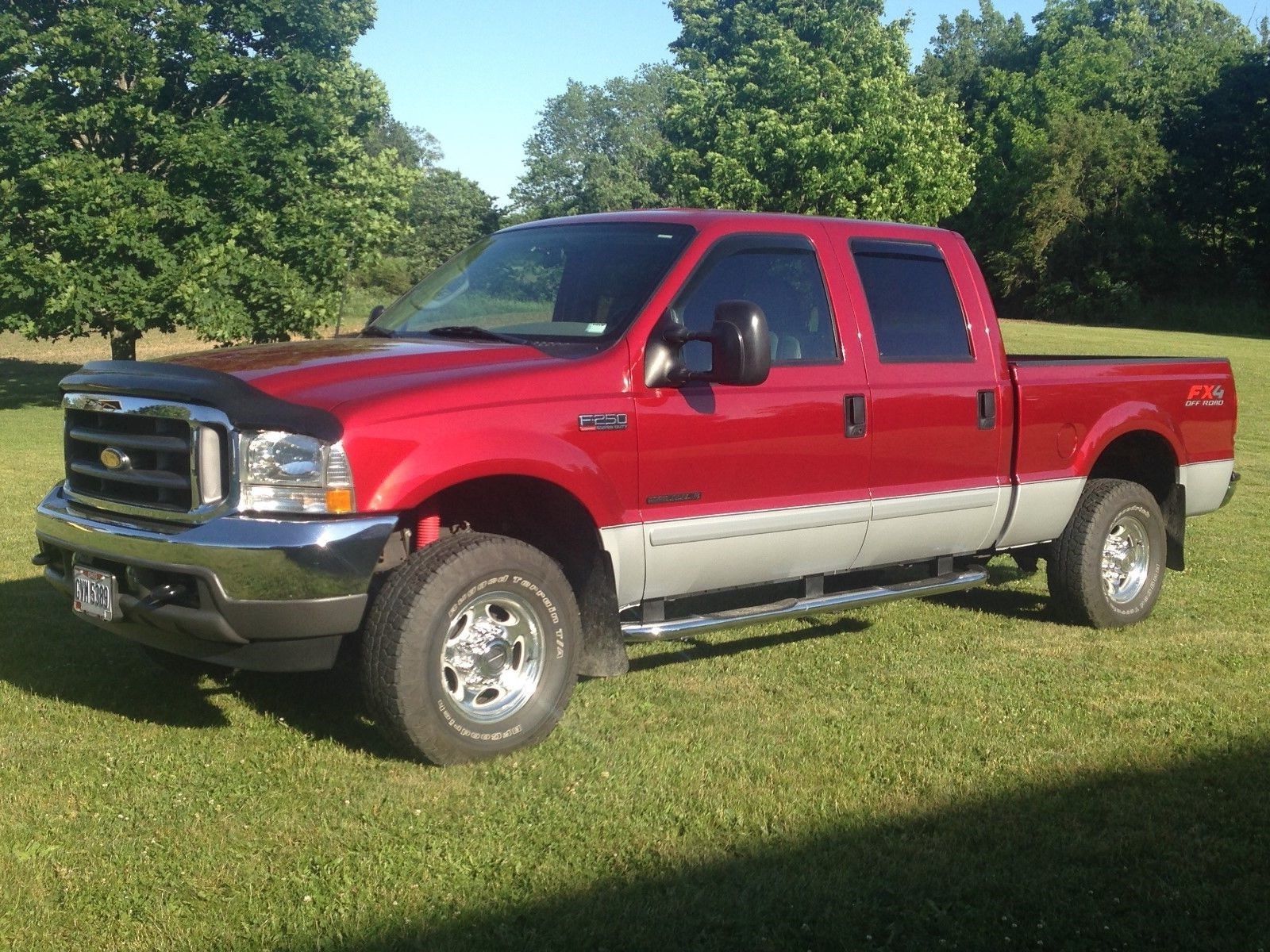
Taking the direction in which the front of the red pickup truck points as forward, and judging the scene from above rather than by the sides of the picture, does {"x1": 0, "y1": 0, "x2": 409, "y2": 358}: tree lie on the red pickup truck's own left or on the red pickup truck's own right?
on the red pickup truck's own right

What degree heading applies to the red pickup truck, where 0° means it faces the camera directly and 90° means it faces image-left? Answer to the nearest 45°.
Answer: approximately 45°

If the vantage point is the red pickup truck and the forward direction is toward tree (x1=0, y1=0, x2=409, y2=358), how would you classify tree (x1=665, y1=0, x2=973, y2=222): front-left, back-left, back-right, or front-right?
front-right

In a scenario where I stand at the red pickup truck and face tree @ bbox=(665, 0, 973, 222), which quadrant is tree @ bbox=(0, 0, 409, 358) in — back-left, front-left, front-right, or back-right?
front-left

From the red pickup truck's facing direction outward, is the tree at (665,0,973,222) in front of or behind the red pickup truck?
behind

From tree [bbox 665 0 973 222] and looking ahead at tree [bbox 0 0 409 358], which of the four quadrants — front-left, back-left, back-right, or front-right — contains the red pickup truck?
front-left

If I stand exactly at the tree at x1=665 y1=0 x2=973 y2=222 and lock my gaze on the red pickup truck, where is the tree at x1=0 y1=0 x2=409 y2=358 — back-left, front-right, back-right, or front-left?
front-right
